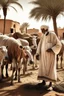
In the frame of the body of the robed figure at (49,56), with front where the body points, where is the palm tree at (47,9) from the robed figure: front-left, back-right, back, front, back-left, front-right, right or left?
back-right

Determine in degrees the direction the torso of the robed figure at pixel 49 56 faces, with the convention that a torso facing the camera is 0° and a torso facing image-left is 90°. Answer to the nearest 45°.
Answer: approximately 45°
